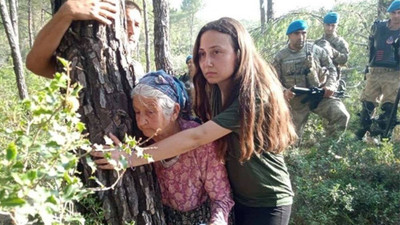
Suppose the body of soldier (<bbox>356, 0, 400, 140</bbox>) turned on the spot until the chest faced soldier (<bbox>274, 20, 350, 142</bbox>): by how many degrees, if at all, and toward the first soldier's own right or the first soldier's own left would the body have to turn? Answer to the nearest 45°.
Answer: approximately 45° to the first soldier's own right

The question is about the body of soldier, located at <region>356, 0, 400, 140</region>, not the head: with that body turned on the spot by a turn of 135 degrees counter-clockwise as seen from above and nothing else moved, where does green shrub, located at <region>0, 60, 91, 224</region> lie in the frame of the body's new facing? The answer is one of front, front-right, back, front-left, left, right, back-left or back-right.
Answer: back-right

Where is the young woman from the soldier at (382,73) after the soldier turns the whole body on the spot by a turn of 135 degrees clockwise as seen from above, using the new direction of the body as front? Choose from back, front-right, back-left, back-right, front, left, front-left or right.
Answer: back-left

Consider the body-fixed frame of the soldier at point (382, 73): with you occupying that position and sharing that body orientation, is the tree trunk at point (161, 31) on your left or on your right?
on your right

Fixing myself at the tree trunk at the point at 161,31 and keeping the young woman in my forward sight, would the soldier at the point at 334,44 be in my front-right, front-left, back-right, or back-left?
front-left

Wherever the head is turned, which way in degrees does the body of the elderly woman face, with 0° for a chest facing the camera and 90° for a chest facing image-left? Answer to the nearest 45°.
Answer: approximately 45°

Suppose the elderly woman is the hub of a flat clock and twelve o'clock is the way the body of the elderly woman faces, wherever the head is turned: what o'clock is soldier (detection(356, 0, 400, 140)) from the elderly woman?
The soldier is roughly at 6 o'clock from the elderly woman.

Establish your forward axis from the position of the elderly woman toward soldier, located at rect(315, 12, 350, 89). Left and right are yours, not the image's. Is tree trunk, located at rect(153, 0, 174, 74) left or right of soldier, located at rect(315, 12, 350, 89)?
left

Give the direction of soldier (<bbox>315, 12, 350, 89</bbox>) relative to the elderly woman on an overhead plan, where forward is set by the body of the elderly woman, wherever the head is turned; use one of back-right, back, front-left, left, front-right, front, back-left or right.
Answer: back

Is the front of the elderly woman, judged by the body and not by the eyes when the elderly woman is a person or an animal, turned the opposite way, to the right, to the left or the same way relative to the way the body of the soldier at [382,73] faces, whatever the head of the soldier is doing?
the same way

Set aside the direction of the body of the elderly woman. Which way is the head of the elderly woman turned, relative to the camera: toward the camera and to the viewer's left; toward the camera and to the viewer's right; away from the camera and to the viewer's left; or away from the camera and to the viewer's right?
toward the camera and to the viewer's left

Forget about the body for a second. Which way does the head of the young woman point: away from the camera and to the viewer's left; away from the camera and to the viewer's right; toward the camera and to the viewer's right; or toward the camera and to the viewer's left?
toward the camera and to the viewer's left

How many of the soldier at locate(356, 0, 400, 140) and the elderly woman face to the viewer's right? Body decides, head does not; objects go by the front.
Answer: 0

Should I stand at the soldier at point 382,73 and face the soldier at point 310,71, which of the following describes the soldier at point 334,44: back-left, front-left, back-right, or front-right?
front-right

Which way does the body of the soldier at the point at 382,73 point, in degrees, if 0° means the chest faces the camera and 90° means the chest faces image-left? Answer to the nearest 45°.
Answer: approximately 0°
